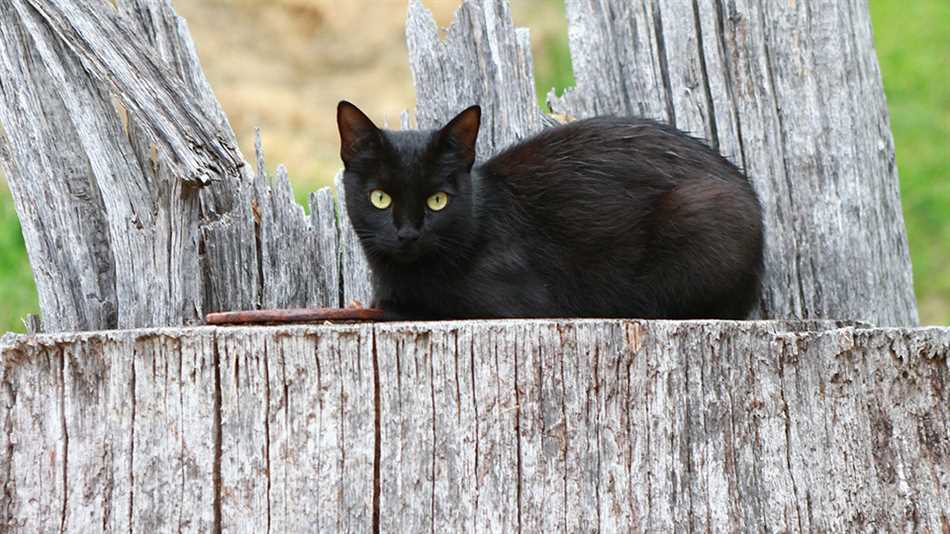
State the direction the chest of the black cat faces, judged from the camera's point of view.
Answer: to the viewer's left
